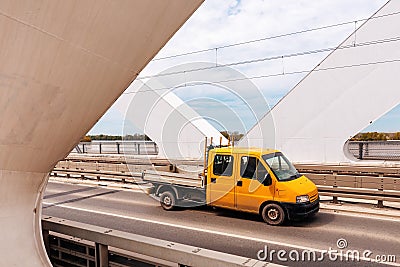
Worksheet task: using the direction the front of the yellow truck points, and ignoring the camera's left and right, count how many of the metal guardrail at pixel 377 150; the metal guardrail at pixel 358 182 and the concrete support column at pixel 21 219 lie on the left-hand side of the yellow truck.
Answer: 2

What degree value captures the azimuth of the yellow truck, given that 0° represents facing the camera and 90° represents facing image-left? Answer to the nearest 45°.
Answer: approximately 315°

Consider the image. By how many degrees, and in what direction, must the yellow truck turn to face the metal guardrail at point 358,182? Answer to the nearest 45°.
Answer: approximately 90° to its left

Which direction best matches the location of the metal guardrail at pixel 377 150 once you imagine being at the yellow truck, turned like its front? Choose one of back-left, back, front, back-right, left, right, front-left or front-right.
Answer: left

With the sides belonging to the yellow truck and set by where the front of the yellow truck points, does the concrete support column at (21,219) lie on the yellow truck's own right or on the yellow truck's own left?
on the yellow truck's own right
